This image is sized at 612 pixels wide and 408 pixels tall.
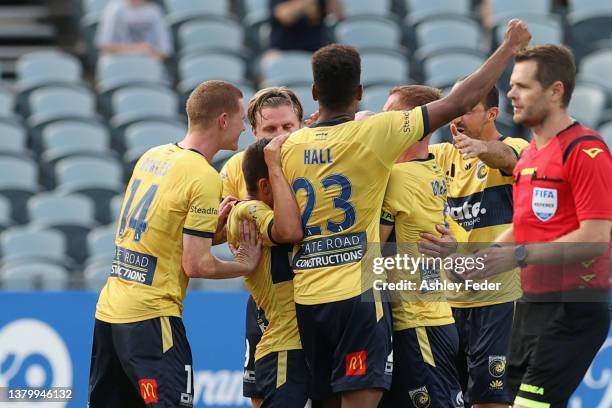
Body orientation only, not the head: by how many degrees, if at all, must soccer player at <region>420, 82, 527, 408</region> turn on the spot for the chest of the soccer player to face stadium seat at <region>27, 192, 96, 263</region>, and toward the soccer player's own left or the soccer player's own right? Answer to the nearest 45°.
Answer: approximately 90° to the soccer player's own right

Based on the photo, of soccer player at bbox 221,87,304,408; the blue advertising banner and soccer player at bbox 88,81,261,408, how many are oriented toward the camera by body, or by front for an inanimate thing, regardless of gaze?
2

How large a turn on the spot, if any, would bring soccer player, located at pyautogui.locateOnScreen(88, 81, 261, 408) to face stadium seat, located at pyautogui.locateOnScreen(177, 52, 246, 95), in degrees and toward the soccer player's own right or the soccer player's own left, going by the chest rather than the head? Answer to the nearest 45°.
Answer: approximately 45° to the soccer player's own left

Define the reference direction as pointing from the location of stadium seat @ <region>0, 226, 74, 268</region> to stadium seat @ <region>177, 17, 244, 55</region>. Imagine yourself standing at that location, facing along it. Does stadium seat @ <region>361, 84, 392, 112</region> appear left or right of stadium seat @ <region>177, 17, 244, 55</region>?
right

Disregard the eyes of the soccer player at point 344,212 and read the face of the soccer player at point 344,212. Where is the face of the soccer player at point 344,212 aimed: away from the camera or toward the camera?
away from the camera
